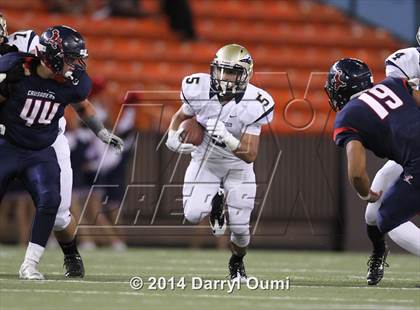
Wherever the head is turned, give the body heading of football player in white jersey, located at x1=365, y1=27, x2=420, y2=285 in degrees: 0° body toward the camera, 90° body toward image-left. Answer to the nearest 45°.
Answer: approximately 45°

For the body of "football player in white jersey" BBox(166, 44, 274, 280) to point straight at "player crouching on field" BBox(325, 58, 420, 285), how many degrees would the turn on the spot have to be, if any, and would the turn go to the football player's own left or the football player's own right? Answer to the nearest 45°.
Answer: approximately 45° to the football player's own left

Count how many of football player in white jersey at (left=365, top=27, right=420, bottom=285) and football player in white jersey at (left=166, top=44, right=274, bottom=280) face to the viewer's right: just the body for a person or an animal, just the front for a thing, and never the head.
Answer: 0

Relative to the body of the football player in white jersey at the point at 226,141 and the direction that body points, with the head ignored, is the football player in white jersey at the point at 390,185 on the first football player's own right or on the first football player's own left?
on the first football player's own left

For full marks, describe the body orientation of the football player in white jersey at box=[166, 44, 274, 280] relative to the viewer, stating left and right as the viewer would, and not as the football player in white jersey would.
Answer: facing the viewer
